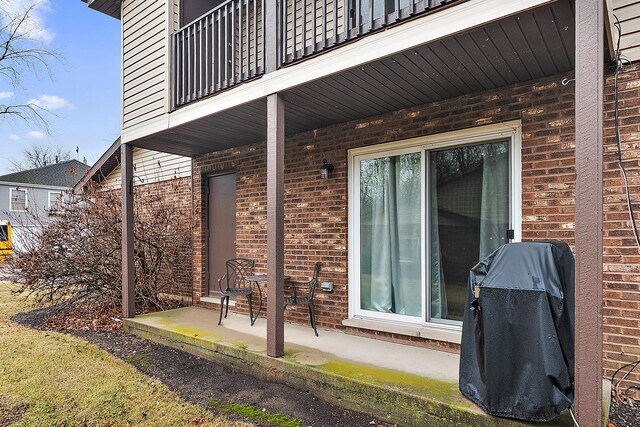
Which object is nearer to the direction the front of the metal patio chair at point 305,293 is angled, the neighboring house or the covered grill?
the neighboring house

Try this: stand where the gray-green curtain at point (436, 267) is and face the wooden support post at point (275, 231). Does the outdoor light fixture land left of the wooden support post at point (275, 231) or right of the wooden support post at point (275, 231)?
right

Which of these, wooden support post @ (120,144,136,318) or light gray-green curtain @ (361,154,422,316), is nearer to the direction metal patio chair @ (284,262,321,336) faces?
the wooden support post

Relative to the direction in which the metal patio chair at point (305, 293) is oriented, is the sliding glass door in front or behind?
behind

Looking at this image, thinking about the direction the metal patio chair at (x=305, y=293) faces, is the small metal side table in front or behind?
in front

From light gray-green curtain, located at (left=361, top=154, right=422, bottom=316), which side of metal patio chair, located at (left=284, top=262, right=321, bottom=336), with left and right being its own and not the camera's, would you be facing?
back

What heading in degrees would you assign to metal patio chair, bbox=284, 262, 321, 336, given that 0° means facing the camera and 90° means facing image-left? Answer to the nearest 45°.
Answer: approximately 90°

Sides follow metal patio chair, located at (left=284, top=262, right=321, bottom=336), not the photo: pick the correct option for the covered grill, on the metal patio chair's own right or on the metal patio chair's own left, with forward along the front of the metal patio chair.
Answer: on the metal patio chair's own left

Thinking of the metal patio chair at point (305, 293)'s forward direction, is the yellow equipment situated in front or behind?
in front

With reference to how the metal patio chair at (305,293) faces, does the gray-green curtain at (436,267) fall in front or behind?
behind
